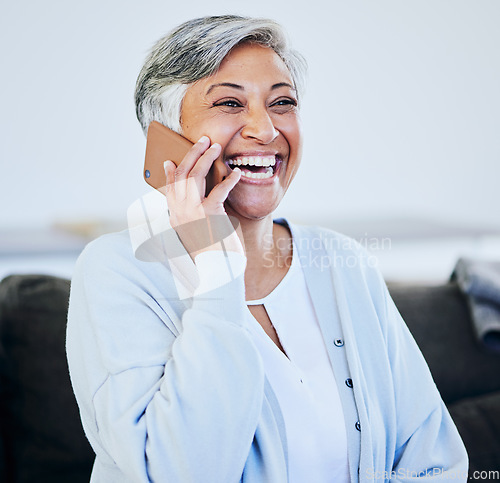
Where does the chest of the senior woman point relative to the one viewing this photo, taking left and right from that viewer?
facing the viewer and to the right of the viewer

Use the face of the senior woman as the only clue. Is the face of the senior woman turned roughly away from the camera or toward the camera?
toward the camera
